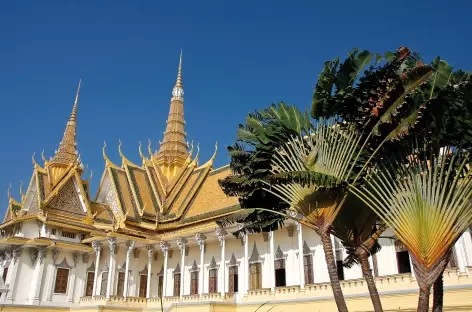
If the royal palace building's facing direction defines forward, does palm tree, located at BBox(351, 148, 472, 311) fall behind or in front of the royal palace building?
in front

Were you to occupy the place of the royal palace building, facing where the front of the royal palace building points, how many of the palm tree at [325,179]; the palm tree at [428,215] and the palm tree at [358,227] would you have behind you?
0

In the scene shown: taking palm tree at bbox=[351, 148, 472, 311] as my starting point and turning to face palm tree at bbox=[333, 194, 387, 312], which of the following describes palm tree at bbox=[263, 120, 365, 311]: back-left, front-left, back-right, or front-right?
front-left

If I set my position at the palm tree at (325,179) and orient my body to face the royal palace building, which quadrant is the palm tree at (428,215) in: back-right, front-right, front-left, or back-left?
back-right

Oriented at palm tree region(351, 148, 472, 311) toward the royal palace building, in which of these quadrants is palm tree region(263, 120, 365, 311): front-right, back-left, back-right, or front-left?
front-left

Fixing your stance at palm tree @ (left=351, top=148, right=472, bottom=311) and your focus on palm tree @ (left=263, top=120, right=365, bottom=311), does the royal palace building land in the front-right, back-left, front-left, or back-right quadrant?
front-right

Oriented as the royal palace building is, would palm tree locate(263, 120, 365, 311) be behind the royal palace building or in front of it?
in front
